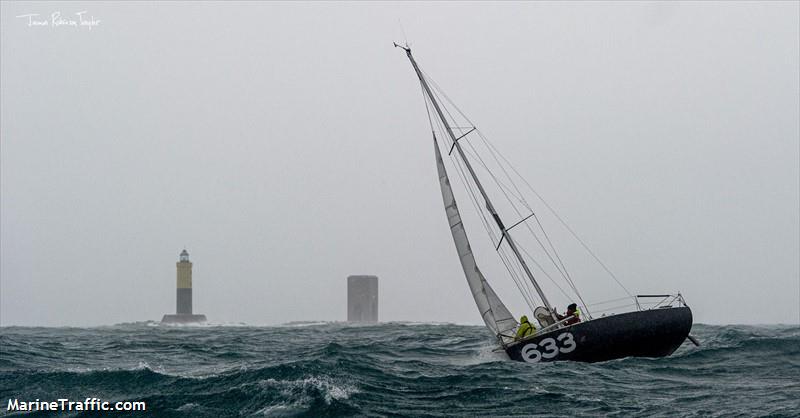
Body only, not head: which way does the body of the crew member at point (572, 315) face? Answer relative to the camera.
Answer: to the viewer's left

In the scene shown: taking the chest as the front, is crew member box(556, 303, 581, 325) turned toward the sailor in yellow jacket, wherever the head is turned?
yes
